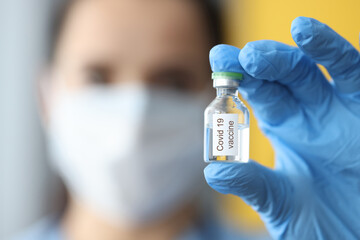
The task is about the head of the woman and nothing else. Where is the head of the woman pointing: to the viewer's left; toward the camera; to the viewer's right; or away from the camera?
toward the camera

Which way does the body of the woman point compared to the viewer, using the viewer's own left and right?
facing the viewer
